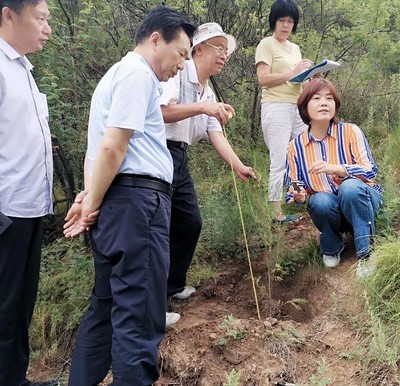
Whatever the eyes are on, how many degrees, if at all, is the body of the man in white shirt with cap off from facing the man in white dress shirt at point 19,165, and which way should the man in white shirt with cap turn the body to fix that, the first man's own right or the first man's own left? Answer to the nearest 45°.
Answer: approximately 90° to the first man's own right

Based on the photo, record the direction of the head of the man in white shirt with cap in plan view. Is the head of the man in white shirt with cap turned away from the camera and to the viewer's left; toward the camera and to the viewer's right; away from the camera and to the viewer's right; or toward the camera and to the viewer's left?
toward the camera and to the viewer's right

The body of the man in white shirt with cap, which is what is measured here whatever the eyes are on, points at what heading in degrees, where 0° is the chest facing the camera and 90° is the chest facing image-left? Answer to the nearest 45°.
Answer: approximately 315°

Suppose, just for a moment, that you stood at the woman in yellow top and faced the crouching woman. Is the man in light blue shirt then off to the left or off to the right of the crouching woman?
right

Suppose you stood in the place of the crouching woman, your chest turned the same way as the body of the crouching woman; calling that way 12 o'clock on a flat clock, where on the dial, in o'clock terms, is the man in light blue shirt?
The man in light blue shirt is roughly at 1 o'clock from the crouching woman.

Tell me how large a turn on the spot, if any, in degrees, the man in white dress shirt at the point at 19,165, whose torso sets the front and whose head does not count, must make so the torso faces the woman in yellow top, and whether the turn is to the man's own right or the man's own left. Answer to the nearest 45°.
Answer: approximately 90° to the man's own left

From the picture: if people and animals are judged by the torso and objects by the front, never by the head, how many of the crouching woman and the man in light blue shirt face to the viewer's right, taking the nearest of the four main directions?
1

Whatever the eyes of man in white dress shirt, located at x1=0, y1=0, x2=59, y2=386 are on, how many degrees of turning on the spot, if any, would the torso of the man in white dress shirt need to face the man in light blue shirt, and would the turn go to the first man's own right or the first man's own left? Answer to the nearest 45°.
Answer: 0° — they already face them

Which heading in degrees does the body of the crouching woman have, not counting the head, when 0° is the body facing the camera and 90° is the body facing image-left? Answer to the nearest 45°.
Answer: approximately 0°

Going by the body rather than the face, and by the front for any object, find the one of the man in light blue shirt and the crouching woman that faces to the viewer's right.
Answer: the man in light blue shirt

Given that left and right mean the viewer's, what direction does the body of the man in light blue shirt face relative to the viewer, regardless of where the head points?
facing to the right of the viewer

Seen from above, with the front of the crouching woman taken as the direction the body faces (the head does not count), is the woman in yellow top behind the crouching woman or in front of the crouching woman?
behind

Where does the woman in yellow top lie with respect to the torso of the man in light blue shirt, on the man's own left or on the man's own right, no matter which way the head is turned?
on the man's own left
